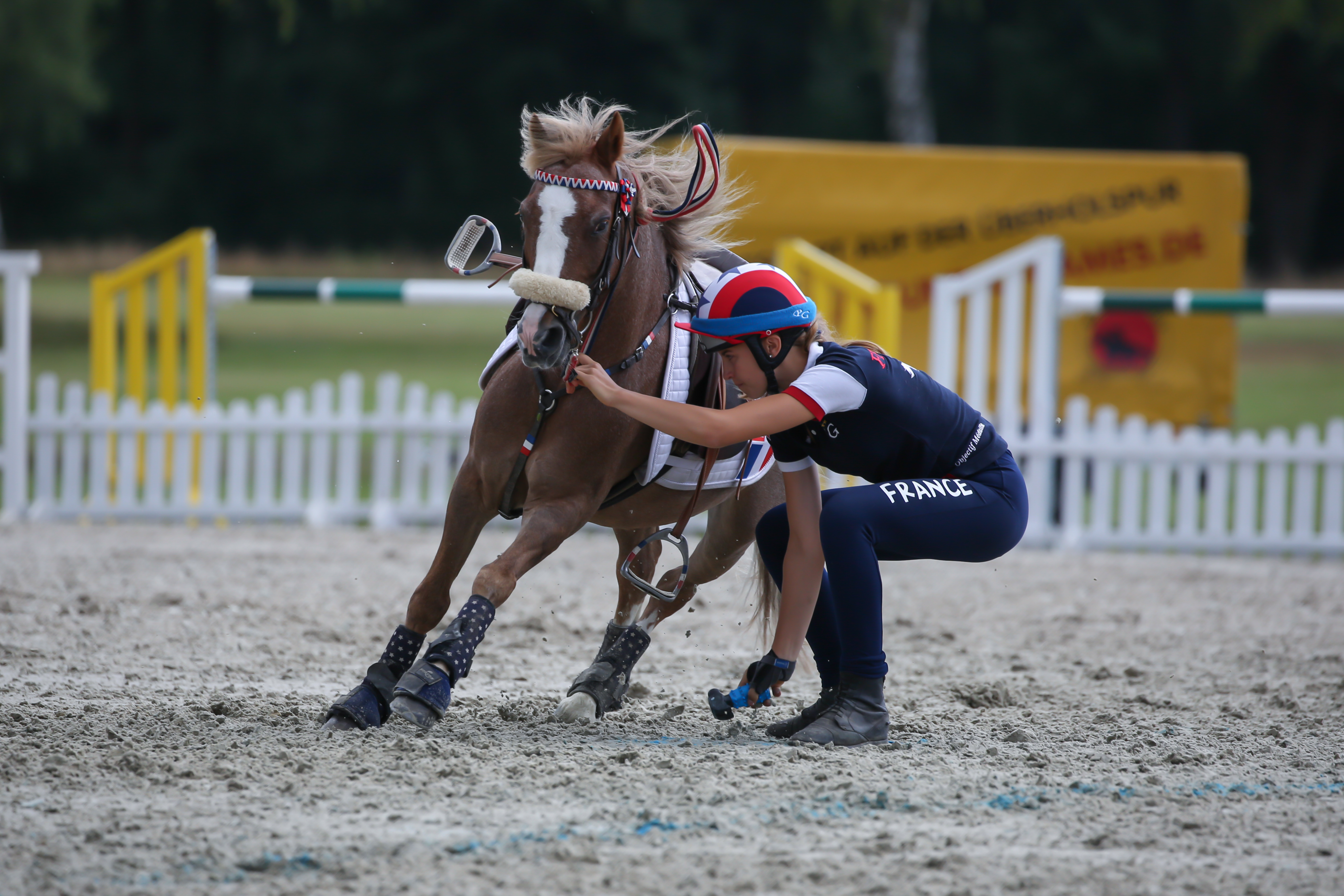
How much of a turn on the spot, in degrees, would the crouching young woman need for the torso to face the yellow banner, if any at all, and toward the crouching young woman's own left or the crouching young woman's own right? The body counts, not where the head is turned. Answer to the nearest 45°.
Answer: approximately 90° to the crouching young woman's own right

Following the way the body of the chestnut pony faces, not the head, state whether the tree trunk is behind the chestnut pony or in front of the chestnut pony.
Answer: behind

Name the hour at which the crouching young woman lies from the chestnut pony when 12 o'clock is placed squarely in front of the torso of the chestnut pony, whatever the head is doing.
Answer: The crouching young woman is roughly at 8 o'clock from the chestnut pony.

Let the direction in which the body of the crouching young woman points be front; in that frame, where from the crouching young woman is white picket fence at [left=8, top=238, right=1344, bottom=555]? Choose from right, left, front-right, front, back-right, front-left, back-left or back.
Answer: right

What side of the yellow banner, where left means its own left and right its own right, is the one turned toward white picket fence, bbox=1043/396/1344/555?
front

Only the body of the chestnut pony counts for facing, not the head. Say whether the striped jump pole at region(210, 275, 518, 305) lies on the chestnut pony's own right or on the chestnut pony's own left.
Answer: on the chestnut pony's own right

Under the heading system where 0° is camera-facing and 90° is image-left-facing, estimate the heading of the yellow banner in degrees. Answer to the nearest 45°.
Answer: approximately 0°

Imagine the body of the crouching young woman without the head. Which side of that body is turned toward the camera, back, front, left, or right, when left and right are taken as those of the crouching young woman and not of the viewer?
left

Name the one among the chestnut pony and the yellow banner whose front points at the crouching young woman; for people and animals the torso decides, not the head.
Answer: the yellow banner

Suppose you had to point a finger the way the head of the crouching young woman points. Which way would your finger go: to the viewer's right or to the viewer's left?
to the viewer's left

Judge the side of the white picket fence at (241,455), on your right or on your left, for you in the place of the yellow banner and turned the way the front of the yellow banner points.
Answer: on your right

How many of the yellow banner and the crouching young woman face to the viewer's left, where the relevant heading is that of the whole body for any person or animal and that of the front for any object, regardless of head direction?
1

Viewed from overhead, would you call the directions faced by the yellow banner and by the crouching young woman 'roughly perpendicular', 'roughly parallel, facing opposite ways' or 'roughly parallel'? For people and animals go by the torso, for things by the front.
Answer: roughly perpendicular

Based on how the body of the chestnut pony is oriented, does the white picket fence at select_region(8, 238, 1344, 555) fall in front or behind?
behind
